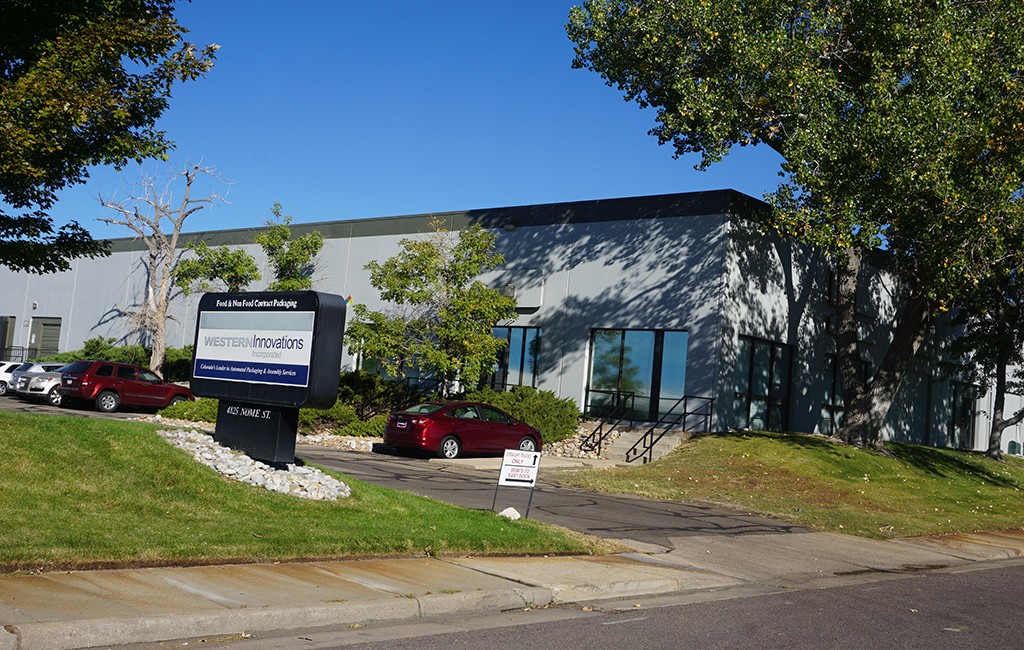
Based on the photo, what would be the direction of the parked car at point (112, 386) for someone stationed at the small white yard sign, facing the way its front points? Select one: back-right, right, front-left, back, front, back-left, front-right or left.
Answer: back-right

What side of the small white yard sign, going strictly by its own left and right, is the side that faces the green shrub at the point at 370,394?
back

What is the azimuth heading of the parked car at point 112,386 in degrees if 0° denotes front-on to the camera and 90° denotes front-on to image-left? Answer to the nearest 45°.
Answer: approximately 225°

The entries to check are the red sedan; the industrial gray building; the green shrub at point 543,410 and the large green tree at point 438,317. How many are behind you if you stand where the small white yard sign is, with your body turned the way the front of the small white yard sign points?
4

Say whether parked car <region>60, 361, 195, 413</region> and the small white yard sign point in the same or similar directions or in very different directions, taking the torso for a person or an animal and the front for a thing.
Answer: very different directions

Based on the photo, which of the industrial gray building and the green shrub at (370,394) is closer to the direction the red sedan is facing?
the industrial gray building

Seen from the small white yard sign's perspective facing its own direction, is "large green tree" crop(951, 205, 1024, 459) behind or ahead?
behind

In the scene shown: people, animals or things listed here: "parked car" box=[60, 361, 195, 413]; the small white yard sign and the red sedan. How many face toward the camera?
1

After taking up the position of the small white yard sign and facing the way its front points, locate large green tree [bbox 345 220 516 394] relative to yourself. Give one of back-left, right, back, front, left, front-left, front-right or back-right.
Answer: back

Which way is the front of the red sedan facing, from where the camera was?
facing away from the viewer and to the right of the viewer

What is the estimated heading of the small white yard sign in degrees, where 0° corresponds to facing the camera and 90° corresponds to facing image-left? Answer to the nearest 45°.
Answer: approximately 0°
